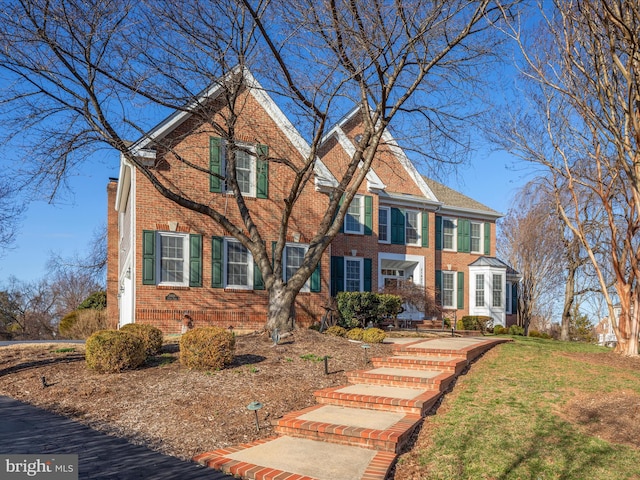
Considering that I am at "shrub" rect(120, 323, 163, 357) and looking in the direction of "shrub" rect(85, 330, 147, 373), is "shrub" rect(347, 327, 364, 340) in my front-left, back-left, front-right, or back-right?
back-left

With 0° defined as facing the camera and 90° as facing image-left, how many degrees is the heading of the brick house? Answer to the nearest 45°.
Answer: approximately 315°

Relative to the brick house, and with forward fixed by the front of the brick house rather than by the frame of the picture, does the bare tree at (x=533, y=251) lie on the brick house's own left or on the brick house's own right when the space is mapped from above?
on the brick house's own left

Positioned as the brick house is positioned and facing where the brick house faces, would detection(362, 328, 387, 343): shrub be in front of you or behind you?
in front

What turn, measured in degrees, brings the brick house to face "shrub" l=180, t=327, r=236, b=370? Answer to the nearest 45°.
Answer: approximately 45° to its right

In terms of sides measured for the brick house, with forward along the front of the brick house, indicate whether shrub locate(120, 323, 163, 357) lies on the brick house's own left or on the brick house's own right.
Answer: on the brick house's own right
